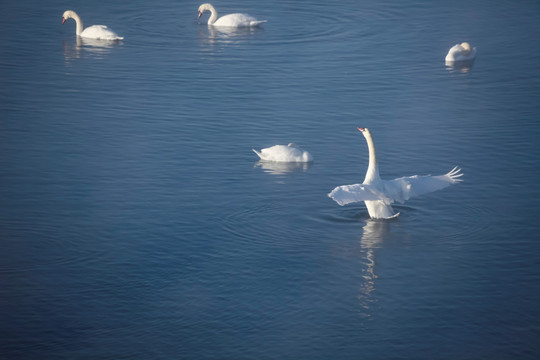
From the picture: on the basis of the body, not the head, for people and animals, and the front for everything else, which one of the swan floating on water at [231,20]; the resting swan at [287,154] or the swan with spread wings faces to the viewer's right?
the resting swan

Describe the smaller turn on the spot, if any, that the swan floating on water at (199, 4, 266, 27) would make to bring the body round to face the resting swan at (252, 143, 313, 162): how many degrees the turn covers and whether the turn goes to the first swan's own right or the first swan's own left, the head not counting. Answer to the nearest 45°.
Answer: approximately 90° to the first swan's own left

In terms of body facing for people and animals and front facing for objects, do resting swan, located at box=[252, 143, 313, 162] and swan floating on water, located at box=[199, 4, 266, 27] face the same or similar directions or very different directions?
very different directions

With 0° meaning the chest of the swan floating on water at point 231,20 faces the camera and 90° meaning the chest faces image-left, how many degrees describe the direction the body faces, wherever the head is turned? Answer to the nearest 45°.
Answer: approximately 90°

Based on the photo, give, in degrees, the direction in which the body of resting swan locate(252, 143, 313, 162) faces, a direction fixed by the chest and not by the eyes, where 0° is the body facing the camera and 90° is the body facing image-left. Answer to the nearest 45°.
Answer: approximately 270°
